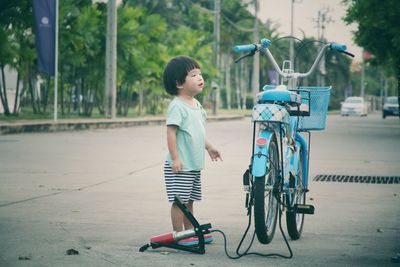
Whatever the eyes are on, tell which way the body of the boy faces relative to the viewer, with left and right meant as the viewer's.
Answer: facing the viewer and to the right of the viewer

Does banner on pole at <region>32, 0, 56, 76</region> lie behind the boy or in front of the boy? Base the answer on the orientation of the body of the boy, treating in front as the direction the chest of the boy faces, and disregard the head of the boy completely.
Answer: behind

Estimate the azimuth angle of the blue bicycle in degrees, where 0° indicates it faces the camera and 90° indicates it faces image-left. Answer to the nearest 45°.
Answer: approximately 180°

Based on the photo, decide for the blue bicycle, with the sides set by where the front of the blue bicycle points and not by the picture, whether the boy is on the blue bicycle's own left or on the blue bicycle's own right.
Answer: on the blue bicycle's own left

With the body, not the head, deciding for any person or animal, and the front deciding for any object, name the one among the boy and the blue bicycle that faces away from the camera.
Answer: the blue bicycle

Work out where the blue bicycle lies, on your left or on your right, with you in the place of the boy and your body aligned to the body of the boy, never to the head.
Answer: on your left
